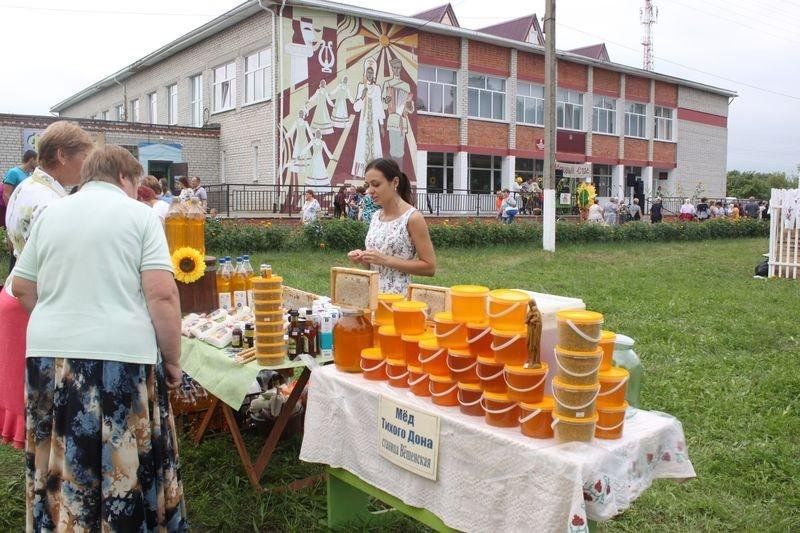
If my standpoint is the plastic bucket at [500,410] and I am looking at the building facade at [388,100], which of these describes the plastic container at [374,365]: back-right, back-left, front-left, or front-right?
front-left

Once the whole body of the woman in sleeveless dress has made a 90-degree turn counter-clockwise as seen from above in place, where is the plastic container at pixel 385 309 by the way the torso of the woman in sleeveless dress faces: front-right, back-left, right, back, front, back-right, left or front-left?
front-right

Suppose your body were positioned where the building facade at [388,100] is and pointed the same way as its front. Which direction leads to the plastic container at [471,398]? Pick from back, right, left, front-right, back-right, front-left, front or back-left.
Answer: front-right

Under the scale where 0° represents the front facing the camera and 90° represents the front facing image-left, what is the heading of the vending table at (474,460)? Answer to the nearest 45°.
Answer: approximately 45°

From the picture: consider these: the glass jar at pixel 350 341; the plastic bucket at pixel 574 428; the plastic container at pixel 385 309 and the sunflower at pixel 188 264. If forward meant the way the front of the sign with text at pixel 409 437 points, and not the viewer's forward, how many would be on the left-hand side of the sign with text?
1

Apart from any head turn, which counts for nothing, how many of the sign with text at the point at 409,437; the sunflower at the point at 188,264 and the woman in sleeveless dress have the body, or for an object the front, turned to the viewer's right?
0

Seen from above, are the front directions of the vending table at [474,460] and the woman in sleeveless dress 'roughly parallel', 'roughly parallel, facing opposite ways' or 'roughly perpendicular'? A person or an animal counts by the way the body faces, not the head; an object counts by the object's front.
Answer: roughly parallel

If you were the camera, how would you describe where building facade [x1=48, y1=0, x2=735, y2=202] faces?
facing the viewer and to the right of the viewer

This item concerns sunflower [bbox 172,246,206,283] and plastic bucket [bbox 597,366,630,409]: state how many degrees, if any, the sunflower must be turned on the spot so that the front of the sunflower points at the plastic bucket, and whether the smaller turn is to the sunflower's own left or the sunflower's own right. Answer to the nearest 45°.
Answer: approximately 45° to the sunflower's own left

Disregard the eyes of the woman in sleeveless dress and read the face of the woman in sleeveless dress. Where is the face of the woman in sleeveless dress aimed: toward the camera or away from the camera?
toward the camera

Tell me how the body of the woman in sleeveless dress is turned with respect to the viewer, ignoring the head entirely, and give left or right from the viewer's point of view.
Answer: facing the viewer and to the left of the viewer

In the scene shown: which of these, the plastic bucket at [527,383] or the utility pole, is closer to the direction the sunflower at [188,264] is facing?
the plastic bucket

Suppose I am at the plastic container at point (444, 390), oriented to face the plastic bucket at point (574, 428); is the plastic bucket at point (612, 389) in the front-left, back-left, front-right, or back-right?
front-left

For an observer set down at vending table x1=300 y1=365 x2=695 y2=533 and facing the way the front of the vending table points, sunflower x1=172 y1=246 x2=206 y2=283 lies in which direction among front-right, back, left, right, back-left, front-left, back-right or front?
right

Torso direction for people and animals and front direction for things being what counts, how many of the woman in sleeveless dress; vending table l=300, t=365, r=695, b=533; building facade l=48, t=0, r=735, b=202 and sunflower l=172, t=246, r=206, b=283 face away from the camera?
0

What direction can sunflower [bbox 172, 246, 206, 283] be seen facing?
toward the camera

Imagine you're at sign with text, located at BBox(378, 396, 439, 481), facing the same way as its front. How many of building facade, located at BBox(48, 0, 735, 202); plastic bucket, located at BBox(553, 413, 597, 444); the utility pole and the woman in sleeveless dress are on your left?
1
